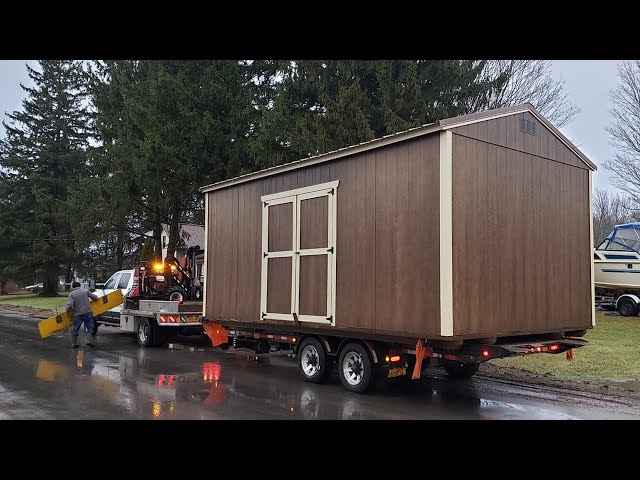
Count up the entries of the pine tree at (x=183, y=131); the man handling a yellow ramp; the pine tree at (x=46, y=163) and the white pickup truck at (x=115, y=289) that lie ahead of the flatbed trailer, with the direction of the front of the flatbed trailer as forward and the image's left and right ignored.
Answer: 4

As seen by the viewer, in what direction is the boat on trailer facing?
to the viewer's left

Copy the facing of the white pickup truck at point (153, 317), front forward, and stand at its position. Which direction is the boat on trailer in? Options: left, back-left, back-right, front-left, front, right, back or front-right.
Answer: back-right

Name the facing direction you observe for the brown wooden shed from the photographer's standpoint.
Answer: facing the viewer and to the left of the viewer

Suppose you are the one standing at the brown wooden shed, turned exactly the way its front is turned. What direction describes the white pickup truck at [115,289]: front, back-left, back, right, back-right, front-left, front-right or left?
right

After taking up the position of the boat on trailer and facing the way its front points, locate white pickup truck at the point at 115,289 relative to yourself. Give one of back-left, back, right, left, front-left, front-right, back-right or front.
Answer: front-left

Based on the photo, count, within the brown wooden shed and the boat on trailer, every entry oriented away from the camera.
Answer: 0

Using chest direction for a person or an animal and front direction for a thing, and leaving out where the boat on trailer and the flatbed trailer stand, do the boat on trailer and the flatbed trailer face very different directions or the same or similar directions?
same or similar directions

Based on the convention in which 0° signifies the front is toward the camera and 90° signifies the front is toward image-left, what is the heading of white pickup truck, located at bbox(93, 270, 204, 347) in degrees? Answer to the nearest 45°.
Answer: approximately 135°

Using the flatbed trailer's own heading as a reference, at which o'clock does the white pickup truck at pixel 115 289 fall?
The white pickup truck is roughly at 12 o'clock from the flatbed trailer.

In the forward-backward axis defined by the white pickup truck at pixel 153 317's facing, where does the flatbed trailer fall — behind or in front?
behind

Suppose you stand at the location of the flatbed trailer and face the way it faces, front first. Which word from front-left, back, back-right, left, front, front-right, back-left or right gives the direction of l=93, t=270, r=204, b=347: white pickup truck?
front

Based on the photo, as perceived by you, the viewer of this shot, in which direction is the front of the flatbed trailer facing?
facing away from the viewer and to the left of the viewer
